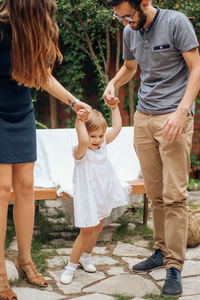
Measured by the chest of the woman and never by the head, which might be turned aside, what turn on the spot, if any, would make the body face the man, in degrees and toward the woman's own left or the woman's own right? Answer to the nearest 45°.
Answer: approximately 45° to the woman's own left

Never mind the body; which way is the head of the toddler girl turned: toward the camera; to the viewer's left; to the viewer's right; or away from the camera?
toward the camera

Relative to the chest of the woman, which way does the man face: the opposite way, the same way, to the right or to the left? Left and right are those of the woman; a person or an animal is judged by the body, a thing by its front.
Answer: to the right

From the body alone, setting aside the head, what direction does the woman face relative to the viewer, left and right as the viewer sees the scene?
facing the viewer and to the right of the viewer

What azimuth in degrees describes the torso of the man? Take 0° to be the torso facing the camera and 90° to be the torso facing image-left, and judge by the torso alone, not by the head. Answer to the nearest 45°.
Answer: approximately 45°
